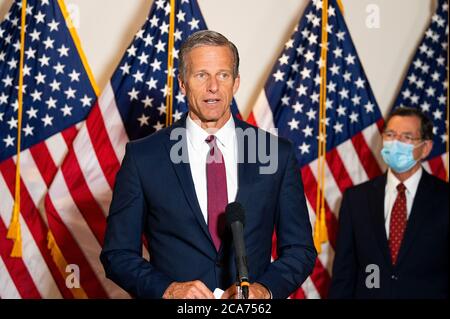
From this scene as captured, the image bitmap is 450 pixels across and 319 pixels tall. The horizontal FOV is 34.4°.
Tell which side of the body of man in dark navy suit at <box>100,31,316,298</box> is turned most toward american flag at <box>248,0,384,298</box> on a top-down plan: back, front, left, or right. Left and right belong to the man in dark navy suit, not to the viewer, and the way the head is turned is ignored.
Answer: back

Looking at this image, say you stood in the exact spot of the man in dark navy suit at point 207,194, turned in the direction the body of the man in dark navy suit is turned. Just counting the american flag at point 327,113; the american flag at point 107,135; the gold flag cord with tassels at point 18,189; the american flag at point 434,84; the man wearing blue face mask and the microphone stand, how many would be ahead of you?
1

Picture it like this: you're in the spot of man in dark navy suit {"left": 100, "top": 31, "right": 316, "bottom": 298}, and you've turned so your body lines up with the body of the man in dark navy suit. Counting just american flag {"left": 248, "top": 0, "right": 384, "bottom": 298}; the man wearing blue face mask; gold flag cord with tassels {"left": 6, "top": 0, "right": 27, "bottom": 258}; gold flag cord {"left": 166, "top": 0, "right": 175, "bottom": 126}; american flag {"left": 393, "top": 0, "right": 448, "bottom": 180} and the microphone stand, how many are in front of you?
1

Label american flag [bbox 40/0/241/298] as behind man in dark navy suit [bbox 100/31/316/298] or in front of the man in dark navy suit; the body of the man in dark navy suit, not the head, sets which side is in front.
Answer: behind

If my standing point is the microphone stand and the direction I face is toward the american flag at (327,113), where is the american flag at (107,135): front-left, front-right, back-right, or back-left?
front-left

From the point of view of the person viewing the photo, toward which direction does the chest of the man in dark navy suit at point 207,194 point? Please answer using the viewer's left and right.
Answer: facing the viewer

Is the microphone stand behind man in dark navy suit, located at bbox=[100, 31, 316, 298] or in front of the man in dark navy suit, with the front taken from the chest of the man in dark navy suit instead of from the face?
in front

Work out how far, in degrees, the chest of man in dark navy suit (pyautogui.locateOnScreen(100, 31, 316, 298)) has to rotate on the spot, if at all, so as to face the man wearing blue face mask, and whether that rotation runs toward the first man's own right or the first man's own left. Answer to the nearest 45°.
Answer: approximately 135° to the first man's own left

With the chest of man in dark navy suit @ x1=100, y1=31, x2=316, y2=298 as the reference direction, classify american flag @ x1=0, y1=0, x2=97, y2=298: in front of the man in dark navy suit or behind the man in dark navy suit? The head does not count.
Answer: behind

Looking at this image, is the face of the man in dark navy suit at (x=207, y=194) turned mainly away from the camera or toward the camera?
toward the camera

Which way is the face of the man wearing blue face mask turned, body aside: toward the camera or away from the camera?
toward the camera

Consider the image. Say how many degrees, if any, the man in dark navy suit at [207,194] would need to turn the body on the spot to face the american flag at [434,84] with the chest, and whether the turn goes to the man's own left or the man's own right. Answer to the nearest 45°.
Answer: approximately 135° to the man's own left

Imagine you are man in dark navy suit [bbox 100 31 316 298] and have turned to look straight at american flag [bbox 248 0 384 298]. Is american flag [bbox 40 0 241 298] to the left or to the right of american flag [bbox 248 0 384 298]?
left

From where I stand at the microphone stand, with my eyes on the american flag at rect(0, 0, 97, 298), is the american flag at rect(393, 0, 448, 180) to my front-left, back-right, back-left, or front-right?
front-right

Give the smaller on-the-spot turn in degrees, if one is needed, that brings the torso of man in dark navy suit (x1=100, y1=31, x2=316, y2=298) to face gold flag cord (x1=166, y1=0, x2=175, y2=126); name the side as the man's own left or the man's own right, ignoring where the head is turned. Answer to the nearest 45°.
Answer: approximately 180°
